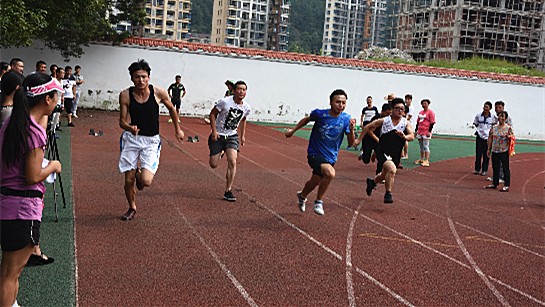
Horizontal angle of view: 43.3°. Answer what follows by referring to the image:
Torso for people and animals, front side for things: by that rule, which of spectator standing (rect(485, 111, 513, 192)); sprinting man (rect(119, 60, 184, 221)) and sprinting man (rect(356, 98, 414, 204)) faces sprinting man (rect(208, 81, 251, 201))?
the spectator standing

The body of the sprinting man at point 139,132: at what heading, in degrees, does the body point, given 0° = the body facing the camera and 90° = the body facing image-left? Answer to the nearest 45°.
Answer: approximately 0°

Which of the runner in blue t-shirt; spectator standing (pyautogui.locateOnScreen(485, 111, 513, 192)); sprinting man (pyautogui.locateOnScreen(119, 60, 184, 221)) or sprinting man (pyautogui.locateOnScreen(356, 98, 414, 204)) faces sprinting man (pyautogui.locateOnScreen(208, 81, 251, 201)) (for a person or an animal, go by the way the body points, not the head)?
the spectator standing

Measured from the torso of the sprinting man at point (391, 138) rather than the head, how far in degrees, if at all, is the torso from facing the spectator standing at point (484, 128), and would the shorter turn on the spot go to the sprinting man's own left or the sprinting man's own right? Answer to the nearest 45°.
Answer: approximately 135° to the sprinting man's own left

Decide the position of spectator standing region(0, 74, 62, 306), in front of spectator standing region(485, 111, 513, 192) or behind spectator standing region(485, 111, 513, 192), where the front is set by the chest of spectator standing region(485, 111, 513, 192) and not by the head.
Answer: in front

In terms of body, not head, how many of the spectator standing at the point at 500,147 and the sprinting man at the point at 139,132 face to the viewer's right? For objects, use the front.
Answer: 0

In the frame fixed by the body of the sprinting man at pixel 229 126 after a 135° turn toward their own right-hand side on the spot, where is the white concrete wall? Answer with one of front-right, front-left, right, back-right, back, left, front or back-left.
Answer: right

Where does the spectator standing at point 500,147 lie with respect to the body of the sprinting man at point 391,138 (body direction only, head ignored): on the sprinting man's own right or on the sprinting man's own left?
on the sprinting man's own left

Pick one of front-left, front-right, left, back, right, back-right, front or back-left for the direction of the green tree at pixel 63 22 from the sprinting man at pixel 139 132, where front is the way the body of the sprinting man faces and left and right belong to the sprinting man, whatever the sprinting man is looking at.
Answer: back

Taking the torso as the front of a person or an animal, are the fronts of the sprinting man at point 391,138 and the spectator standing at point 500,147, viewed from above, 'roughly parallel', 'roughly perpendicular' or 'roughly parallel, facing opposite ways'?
roughly perpendicular

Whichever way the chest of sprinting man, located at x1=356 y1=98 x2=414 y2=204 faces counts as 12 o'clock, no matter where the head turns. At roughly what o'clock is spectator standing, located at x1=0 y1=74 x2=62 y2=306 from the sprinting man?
The spectator standing is roughly at 2 o'clock from the sprinting man.
